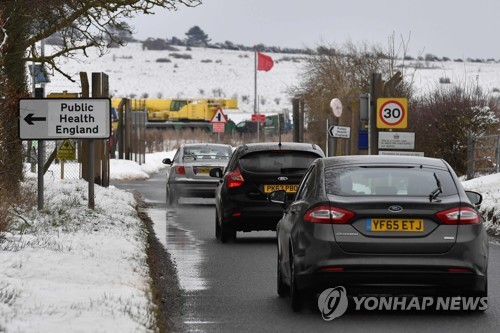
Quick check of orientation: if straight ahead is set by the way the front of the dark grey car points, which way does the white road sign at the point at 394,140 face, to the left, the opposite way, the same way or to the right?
the opposite way

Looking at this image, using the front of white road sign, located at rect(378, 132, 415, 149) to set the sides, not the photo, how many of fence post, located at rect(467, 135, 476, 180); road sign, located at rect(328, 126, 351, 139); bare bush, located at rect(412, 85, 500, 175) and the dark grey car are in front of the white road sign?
1

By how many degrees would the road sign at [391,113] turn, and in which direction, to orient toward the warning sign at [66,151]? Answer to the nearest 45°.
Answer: approximately 90° to its right

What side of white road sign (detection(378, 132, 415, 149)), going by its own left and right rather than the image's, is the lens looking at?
front

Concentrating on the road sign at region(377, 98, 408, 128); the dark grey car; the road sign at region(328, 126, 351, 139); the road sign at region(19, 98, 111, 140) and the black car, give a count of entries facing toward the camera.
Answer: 3

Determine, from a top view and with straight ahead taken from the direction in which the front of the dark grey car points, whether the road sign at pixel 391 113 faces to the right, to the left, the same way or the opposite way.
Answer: the opposite way

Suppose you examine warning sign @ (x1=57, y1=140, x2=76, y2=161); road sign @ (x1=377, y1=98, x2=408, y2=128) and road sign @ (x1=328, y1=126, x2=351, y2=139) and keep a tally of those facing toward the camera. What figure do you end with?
3

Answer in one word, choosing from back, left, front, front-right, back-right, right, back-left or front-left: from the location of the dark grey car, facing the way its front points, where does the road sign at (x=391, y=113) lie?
front

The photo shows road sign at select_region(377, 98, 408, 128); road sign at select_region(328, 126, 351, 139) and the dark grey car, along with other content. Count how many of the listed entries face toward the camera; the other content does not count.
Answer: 2

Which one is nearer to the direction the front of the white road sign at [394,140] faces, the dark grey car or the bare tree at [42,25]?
the dark grey car

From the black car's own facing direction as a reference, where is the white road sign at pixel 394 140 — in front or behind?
in front

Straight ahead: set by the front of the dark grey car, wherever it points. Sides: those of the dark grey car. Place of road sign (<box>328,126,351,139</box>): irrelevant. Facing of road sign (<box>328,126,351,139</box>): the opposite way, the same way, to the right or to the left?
the opposite way

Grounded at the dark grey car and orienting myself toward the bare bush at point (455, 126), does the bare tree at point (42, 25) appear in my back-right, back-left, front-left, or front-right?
front-left

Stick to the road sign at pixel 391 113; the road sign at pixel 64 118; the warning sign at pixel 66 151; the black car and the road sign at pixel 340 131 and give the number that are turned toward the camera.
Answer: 4

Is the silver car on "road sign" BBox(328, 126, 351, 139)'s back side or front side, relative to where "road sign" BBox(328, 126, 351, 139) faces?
on the front side

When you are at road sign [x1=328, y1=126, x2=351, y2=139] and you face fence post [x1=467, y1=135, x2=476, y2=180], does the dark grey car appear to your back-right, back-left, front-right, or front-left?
front-right

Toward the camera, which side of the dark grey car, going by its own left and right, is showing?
back

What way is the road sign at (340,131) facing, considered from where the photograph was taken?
facing the viewer

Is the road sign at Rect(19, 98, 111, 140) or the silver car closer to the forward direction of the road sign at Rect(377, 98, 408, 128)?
the road sign

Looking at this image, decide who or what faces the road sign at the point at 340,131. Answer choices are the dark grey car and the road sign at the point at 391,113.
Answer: the dark grey car

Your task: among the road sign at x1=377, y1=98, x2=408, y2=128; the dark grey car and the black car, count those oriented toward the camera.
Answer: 1

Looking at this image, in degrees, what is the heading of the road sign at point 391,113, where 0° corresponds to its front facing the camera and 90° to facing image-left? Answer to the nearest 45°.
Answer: approximately 0°
